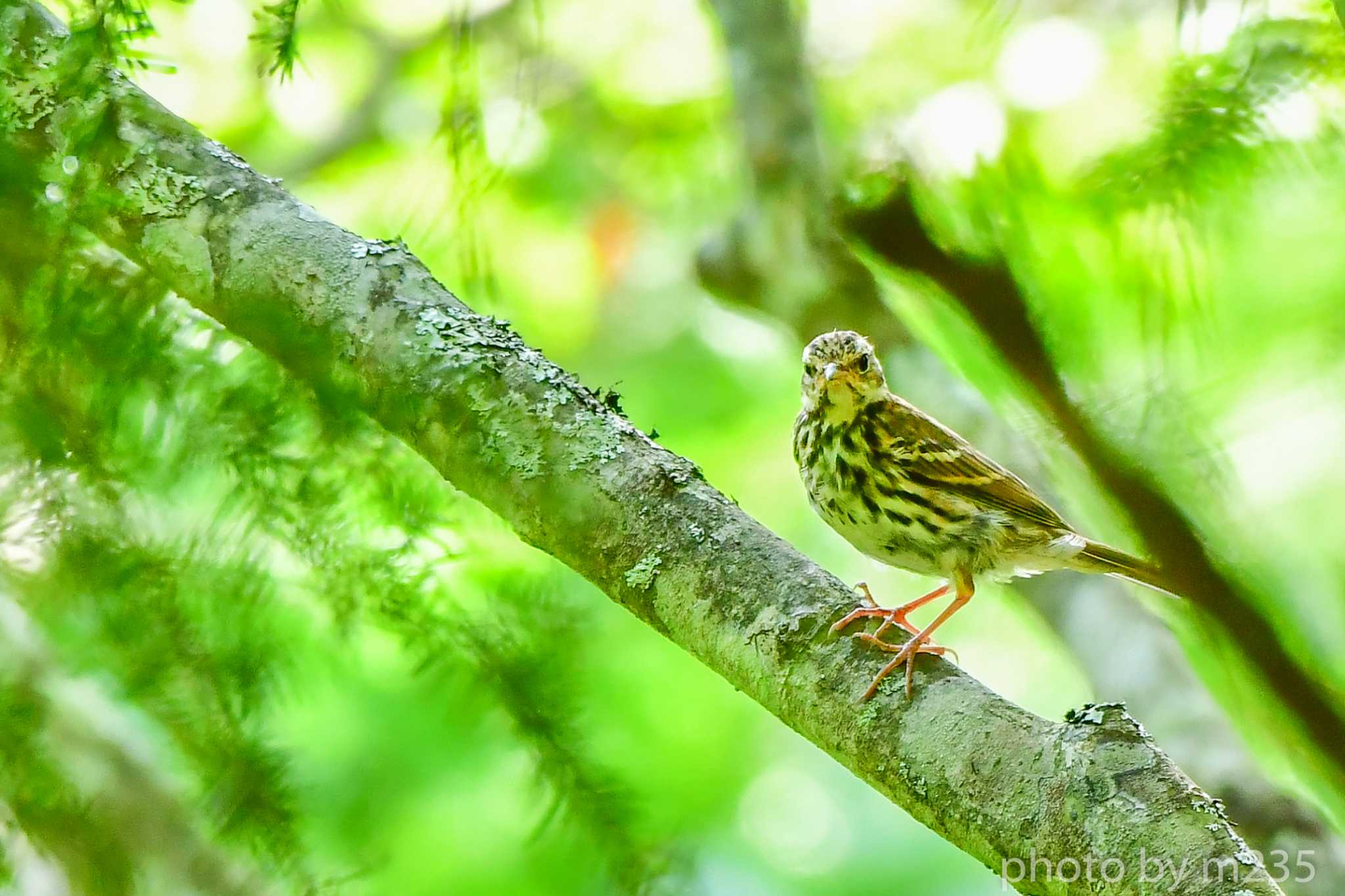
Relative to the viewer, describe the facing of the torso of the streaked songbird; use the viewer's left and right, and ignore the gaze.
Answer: facing the viewer and to the left of the viewer
